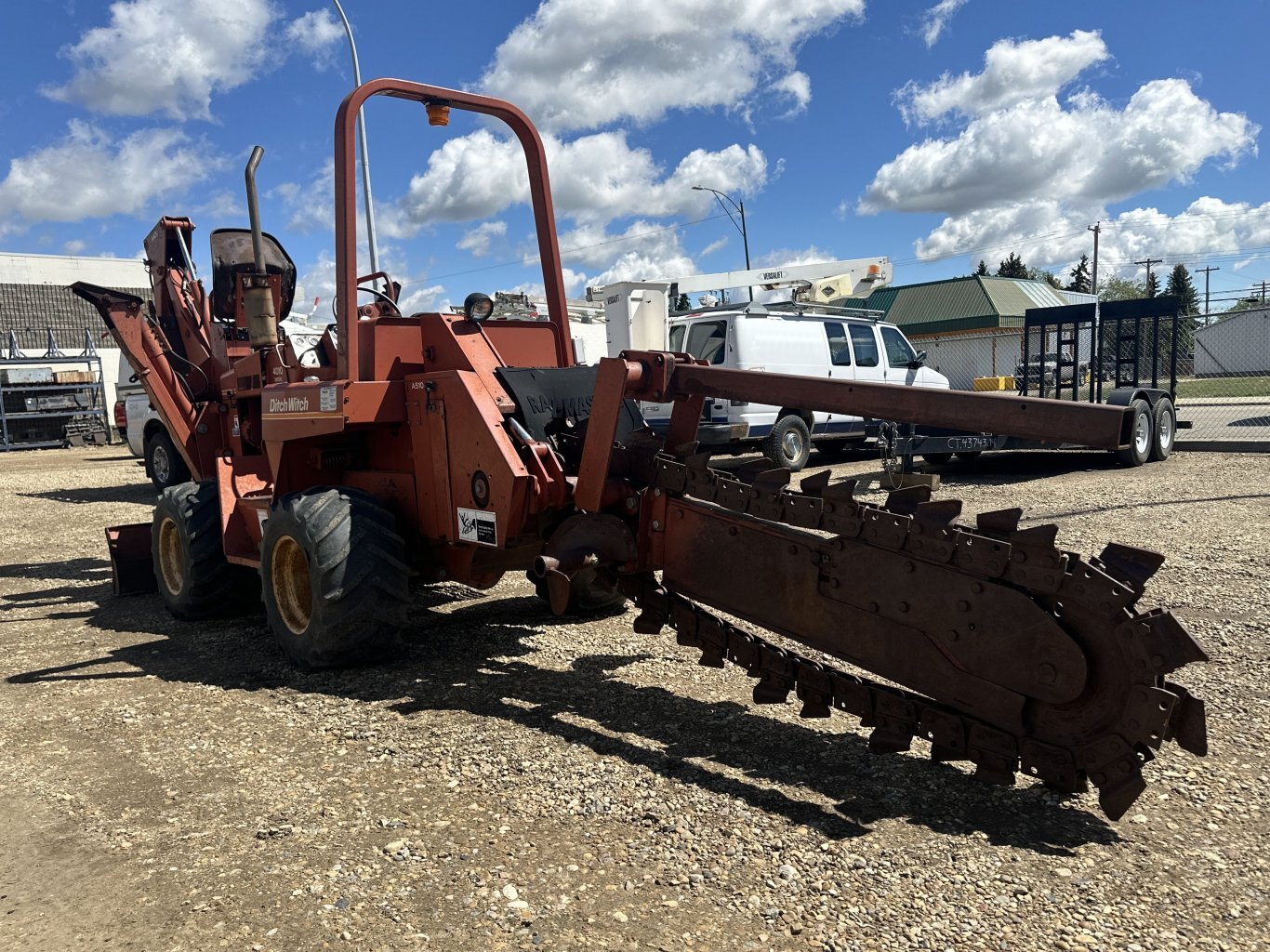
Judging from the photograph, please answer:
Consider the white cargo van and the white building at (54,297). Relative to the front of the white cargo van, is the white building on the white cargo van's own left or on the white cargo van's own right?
on the white cargo van's own left

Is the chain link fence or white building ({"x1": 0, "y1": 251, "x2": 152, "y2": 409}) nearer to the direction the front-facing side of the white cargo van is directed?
the chain link fence

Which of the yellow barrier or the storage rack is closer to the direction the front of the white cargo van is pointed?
the yellow barrier

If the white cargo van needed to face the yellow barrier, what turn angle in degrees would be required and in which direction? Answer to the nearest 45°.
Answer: approximately 45° to its left

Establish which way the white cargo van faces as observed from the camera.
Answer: facing away from the viewer and to the right of the viewer

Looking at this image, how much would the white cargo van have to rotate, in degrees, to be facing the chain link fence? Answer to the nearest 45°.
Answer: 0° — it already faces it
